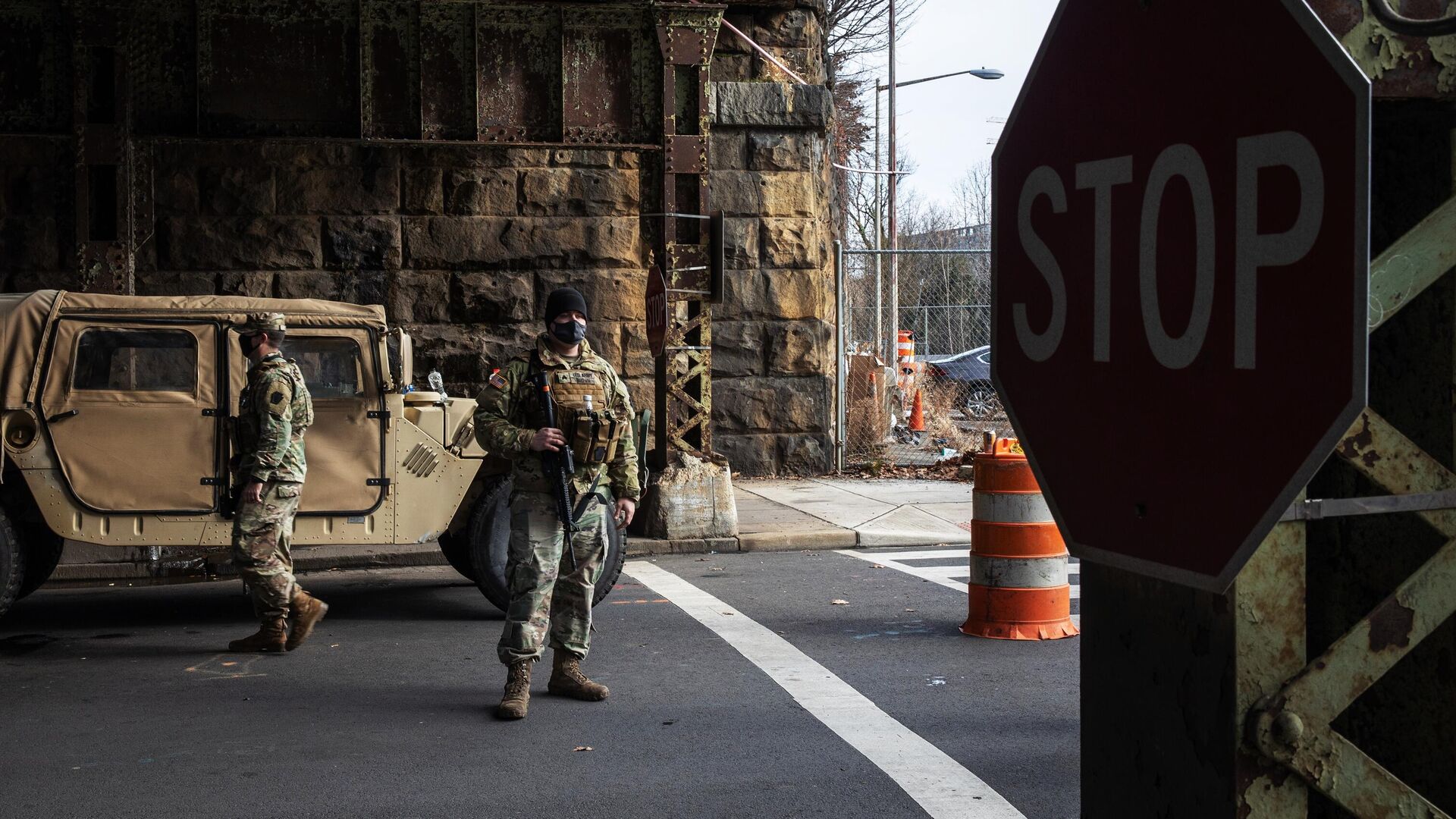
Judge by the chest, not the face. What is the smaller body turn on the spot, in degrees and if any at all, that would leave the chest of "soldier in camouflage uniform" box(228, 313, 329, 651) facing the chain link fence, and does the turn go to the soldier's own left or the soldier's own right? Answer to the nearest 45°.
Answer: approximately 135° to the soldier's own right

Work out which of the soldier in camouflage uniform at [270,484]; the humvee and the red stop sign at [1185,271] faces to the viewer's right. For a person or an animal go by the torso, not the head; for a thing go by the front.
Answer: the humvee

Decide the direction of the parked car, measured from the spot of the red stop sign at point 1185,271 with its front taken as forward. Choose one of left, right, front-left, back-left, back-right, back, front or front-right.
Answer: back-right

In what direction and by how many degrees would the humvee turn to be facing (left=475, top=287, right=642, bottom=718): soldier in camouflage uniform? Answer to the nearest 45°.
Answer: approximately 45° to its right

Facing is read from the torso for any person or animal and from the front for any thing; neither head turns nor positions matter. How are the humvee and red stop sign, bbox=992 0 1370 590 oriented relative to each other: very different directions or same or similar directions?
very different directions

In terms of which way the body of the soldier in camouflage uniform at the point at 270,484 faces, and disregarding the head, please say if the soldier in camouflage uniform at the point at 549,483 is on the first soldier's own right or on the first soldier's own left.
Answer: on the first soldier's own left

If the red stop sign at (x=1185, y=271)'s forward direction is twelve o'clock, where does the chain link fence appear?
The chain link fence is roughly at 4 o'clock from the red stop sign.

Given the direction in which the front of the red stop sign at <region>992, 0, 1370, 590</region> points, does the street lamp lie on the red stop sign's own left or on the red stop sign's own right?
on the red stop sign's own right

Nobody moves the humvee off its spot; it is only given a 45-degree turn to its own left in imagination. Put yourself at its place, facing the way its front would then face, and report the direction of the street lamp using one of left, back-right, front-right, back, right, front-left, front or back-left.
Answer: front

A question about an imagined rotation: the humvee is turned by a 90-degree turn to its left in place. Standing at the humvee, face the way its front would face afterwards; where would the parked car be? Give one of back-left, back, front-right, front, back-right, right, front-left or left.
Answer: front-right

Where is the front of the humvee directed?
to the viewer's right
